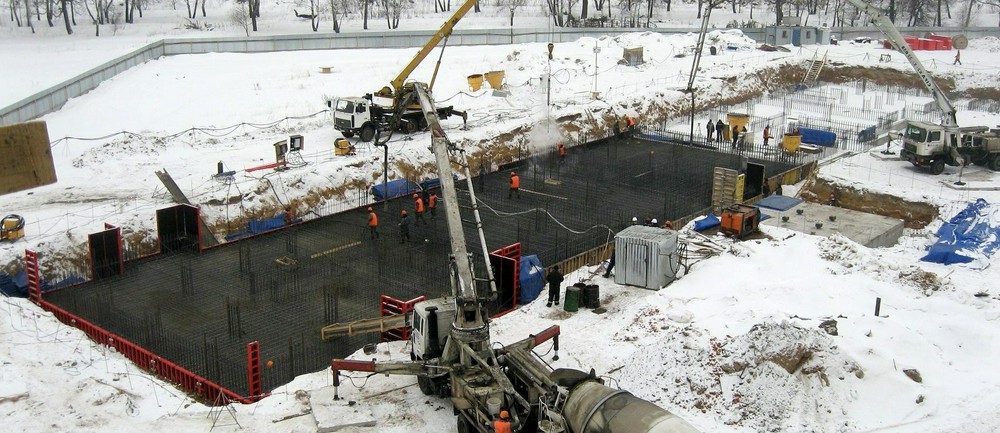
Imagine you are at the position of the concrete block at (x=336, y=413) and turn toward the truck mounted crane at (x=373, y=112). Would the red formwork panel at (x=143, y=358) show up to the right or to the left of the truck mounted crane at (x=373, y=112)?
left

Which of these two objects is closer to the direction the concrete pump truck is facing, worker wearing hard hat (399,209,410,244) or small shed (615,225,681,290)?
the worker wearing hard hat

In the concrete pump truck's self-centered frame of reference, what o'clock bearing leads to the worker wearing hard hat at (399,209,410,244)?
The worker wearing hard hat is roughly at 1 o'clock from the concrete pump truck.

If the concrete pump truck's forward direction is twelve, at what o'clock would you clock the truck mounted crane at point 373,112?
The truck mounted crane is roughly at 1 o'clock from the concrete pump truck.

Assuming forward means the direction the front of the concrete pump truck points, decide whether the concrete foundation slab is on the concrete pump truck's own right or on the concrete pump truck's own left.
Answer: on the concrete pump truck's own right

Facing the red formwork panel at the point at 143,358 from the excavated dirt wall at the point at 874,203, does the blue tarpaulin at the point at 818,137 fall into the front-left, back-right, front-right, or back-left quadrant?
back-right

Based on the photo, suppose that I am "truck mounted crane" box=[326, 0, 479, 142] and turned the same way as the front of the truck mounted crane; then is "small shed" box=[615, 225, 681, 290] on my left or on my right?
on my left

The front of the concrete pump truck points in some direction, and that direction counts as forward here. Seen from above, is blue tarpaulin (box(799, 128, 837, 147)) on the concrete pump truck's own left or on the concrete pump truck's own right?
on the concrete pump truck's own right

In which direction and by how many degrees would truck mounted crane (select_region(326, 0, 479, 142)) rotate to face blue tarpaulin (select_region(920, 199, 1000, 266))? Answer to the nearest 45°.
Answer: approximately 90° to its left

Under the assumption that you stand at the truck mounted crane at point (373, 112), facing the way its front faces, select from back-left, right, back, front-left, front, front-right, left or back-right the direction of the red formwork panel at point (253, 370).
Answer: front-left

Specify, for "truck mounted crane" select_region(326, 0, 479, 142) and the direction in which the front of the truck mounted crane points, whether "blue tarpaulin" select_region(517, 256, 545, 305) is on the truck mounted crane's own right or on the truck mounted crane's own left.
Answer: on the truck mounted crane's own left

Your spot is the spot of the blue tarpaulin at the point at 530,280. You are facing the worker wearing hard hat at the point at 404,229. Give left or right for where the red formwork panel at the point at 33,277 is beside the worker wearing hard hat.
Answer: left

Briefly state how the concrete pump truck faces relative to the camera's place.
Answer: facing away from the viewer and to the left of the viewer

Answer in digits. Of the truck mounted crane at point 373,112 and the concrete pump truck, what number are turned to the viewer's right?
0

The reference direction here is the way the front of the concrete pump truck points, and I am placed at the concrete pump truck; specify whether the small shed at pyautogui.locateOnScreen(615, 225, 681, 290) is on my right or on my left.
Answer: on my right

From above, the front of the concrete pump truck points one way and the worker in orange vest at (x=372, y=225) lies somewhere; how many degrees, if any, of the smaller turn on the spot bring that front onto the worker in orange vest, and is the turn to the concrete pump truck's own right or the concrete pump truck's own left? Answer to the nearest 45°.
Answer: approximately 45° to the concrete pump truck's own right

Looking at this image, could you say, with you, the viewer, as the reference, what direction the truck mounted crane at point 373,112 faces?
facing the viewer and to the left of the viewer

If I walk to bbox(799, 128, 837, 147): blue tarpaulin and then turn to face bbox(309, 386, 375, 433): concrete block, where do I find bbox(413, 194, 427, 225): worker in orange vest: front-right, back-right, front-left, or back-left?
front-right
